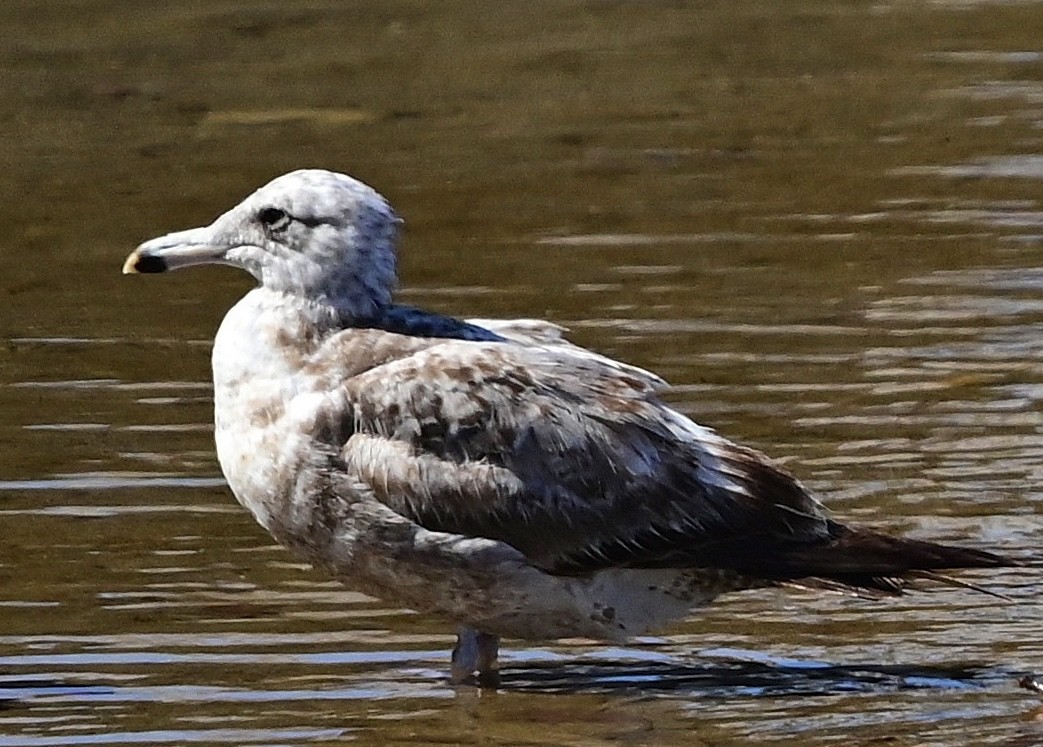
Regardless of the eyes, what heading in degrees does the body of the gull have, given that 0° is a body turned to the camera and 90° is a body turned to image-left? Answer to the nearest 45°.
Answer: approximately 90°
